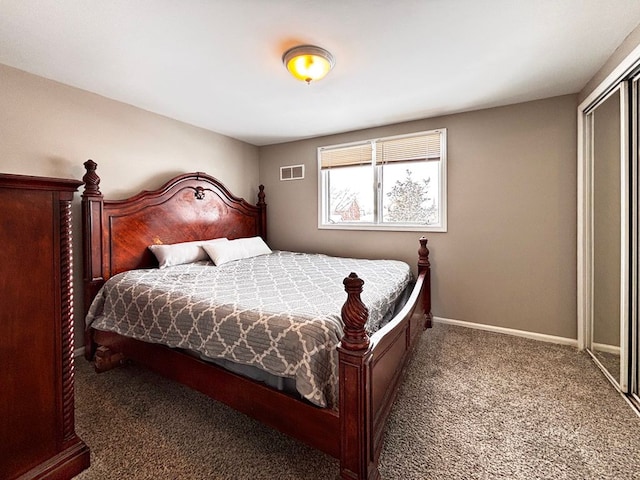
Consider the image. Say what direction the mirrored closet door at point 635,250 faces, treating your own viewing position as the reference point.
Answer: facing to the left of the viewer

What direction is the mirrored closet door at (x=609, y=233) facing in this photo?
to the viewer's left

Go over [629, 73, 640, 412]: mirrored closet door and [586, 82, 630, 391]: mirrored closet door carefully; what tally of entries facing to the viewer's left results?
2

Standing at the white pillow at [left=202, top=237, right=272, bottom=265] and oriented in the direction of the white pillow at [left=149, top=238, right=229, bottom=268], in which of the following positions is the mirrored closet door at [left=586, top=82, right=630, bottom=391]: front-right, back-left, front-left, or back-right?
back-left

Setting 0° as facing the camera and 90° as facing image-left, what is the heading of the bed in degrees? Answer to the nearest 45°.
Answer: approximately 315°

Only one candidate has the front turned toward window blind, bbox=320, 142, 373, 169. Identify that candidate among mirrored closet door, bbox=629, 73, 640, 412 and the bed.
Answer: the mirrored closet door

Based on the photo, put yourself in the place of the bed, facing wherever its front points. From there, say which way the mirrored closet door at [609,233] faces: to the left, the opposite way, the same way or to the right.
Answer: the opposite way

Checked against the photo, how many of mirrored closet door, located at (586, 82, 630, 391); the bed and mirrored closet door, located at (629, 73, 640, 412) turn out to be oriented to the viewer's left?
2
